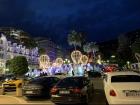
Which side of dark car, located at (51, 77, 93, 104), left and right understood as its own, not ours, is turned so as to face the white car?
right

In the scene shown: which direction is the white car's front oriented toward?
away from the camera

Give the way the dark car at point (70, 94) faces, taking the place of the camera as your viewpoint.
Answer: facing away from the viewer and to the right of the viewer

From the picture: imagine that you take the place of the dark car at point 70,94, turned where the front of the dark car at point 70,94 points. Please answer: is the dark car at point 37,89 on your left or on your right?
on your left

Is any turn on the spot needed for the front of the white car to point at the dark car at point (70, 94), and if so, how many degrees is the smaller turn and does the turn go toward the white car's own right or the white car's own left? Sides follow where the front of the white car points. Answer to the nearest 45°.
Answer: approximately 45° to the white car's own left
